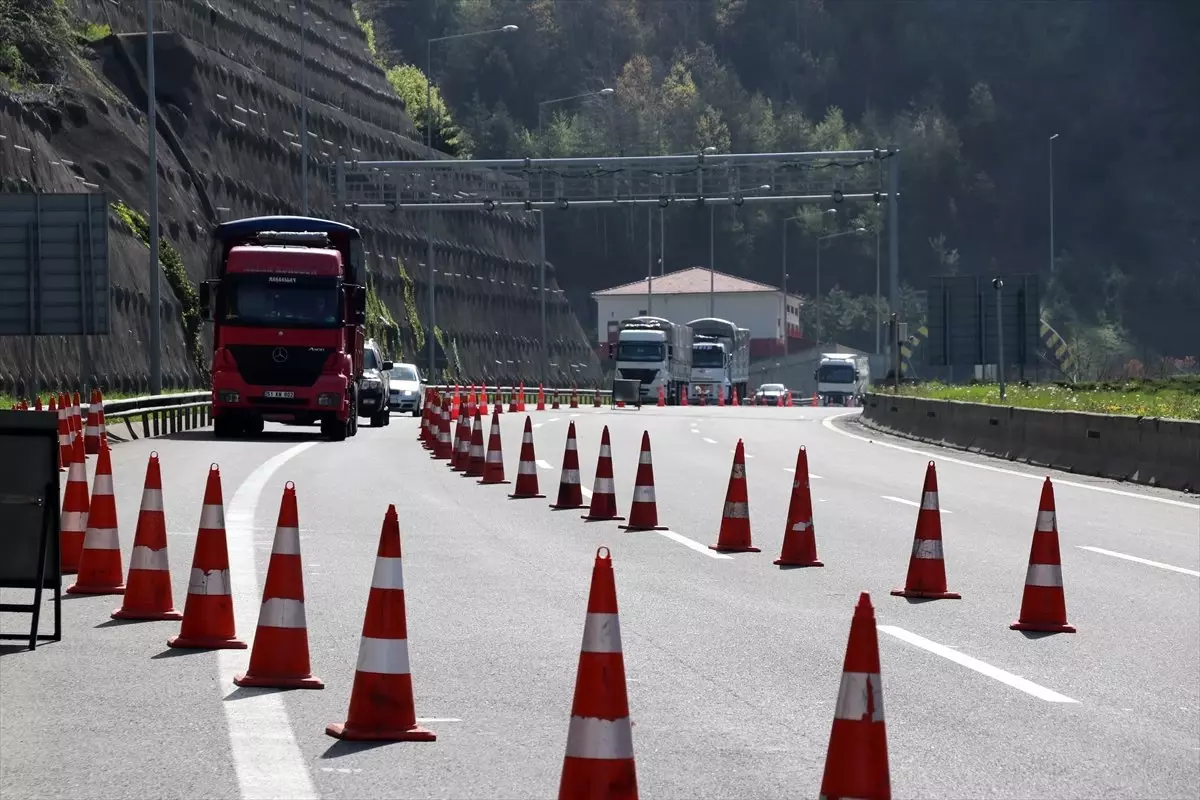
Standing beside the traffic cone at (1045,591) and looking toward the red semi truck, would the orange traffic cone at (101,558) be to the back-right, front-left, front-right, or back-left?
front-left

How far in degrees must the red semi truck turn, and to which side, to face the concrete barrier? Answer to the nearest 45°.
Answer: approximately 45° to its left

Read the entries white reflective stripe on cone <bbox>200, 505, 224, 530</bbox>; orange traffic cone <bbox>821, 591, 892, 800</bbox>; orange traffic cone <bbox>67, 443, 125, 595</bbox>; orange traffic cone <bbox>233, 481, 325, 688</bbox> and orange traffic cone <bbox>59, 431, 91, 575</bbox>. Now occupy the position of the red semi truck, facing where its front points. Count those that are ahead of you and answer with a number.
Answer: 5

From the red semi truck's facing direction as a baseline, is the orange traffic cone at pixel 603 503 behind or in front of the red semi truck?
in front

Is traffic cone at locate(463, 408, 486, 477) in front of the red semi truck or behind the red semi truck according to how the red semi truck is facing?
in front

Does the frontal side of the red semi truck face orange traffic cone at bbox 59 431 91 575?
yes

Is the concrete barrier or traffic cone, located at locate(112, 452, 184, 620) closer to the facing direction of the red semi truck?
the traffic cone

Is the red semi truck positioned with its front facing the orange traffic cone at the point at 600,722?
yes

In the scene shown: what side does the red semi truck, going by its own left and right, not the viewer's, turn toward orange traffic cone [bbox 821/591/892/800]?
front

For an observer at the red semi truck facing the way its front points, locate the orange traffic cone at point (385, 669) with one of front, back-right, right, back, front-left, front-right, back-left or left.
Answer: front

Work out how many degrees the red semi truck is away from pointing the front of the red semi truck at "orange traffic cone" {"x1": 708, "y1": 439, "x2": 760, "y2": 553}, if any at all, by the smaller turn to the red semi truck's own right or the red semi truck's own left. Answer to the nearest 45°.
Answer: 0° — it already faces it

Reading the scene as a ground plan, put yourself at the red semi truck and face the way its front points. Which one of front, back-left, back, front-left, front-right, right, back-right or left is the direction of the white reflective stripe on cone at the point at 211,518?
front

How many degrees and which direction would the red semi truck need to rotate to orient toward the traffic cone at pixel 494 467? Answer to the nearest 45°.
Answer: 0° — it already faces it

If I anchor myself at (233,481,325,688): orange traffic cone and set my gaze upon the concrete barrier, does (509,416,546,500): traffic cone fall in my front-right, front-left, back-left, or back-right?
front-left

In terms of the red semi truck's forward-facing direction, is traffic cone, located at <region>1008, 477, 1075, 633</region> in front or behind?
in front

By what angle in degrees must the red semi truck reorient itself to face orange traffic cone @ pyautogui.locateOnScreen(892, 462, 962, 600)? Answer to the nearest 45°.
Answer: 0° — it already faces it

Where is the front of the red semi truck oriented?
toward the camera

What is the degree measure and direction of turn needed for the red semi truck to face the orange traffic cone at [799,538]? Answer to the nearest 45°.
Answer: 0° — it already faces it
